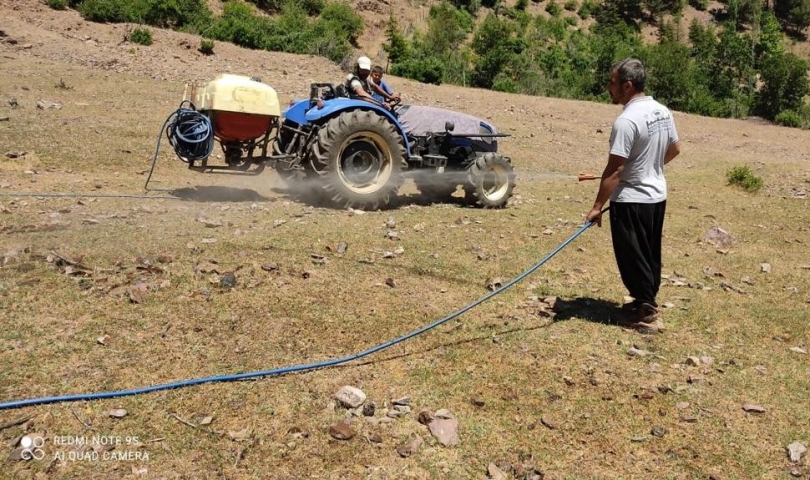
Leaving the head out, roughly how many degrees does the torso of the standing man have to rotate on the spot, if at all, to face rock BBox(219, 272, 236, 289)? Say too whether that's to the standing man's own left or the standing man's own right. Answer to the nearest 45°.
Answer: approximately 45° to the standing man's own left

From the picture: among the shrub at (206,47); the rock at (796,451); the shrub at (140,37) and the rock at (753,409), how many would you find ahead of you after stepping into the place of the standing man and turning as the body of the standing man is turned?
2

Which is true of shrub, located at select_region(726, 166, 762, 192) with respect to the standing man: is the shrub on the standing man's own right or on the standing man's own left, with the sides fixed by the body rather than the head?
on the standing man's own right

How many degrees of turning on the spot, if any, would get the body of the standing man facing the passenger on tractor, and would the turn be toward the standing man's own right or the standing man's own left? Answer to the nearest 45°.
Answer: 0° — they already face them

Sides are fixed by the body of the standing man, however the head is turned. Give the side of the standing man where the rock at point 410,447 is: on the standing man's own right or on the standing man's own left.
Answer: on the standing man's own left

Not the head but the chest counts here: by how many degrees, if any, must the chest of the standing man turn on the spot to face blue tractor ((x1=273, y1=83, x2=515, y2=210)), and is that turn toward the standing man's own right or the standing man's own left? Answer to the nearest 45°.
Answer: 0° — they already face it

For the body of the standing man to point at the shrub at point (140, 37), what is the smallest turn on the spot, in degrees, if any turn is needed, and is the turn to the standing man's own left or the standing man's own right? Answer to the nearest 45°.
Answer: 0° — they already face it

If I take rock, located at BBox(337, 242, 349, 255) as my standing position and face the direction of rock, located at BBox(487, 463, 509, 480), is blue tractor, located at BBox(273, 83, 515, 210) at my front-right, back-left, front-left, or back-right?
back-left

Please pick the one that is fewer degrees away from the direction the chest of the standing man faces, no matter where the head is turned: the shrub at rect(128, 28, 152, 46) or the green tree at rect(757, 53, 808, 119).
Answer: the shrub

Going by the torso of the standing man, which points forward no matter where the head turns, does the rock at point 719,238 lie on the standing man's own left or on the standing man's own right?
on the standing man's own right

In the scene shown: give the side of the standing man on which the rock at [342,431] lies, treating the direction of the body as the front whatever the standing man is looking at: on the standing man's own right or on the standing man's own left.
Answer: on the standing man's own left

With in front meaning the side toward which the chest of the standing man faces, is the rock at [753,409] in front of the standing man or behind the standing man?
behind

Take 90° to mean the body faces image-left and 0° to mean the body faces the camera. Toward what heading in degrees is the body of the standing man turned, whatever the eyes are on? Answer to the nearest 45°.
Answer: approximately 135°
